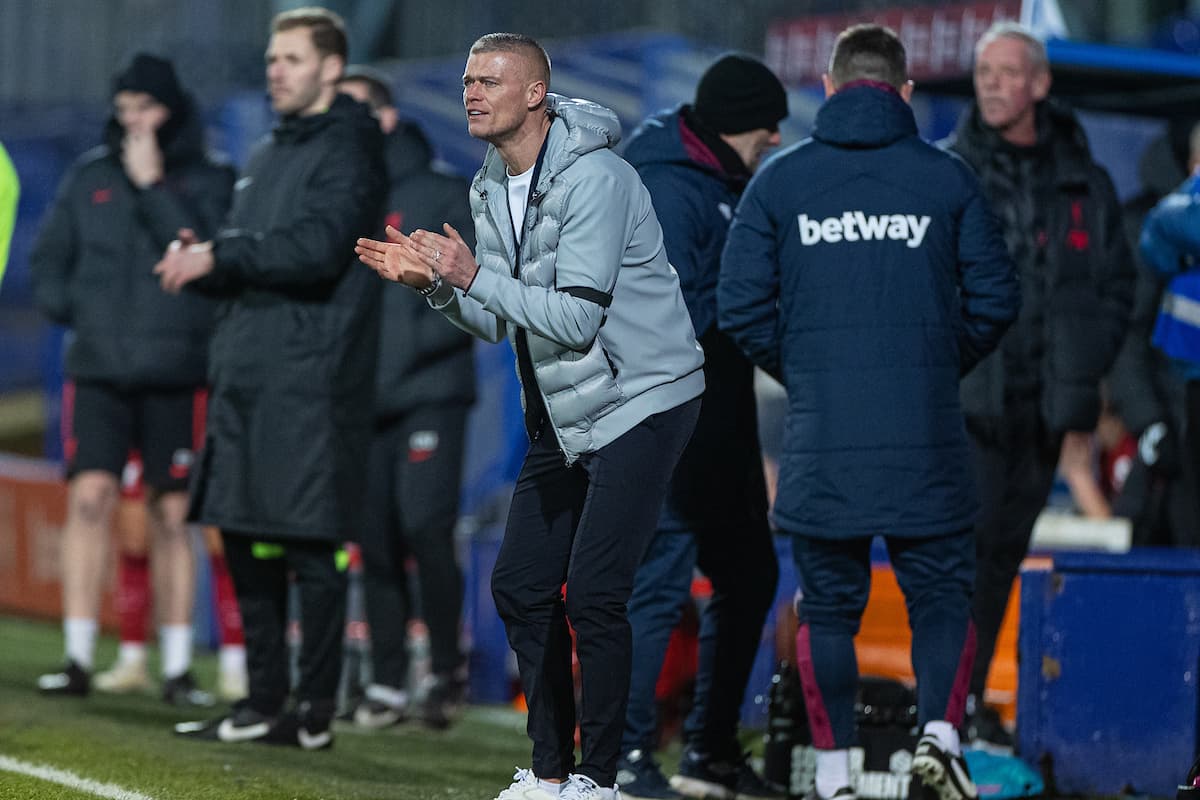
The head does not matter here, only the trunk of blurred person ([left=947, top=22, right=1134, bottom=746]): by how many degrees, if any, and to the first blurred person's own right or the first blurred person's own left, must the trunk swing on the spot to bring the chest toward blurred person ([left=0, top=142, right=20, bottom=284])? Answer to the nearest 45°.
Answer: approximately 45° to the first blurred person's own right

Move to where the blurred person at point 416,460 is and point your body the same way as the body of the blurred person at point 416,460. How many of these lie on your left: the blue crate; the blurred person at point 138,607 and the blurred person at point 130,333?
1

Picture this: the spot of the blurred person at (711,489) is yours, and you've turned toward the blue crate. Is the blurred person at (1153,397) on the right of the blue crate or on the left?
left

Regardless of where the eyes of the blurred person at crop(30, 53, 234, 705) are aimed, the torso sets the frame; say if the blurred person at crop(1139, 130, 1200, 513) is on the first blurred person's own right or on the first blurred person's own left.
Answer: on the first blurred person's own left

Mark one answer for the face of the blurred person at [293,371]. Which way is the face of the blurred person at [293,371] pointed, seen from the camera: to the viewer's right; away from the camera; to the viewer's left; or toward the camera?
to the viewer's left
